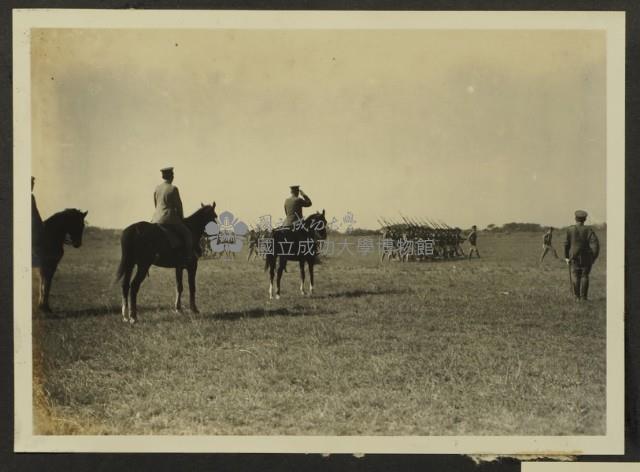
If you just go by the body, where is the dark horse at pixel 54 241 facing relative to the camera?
to the viewer's right

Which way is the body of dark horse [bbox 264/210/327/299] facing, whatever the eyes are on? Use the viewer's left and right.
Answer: facing away from the viewer and to the right of the viewer

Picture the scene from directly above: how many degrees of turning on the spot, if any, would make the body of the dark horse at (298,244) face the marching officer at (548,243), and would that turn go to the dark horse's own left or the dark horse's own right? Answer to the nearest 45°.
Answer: approximately 45° to the dark horse's own right
